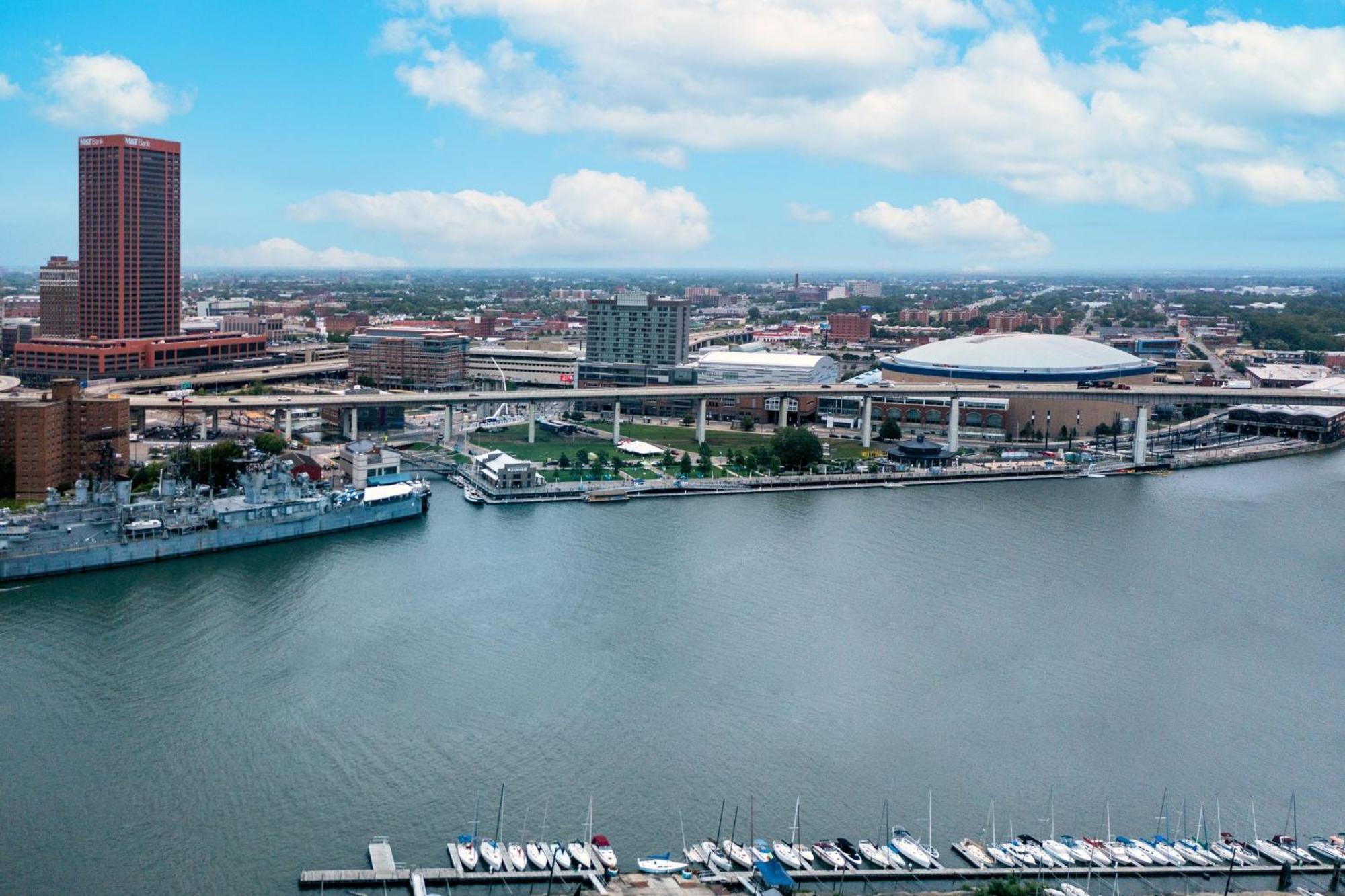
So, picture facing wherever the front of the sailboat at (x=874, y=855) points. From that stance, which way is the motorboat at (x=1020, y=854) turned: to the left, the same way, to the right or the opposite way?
the same way

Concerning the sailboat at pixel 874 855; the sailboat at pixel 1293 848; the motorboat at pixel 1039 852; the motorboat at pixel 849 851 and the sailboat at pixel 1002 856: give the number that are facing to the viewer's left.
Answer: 0

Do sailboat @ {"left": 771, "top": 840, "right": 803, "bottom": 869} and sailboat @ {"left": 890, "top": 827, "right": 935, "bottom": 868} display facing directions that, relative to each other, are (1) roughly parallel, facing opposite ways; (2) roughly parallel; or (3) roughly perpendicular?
roughly parallel

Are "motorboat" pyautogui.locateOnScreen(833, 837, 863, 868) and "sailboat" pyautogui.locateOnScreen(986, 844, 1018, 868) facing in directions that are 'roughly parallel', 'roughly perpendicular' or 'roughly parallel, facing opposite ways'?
roughly parallel

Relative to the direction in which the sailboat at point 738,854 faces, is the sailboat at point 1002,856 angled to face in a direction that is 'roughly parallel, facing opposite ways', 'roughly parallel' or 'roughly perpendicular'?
roughly parallel

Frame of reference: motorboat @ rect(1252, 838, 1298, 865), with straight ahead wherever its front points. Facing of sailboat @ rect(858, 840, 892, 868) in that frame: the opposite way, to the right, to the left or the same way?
the same way

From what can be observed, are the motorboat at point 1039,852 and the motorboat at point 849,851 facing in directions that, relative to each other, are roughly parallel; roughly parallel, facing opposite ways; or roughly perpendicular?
roughly parallel

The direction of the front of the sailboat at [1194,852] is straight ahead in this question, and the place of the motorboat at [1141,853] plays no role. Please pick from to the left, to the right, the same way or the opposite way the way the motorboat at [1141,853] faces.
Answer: the same way
